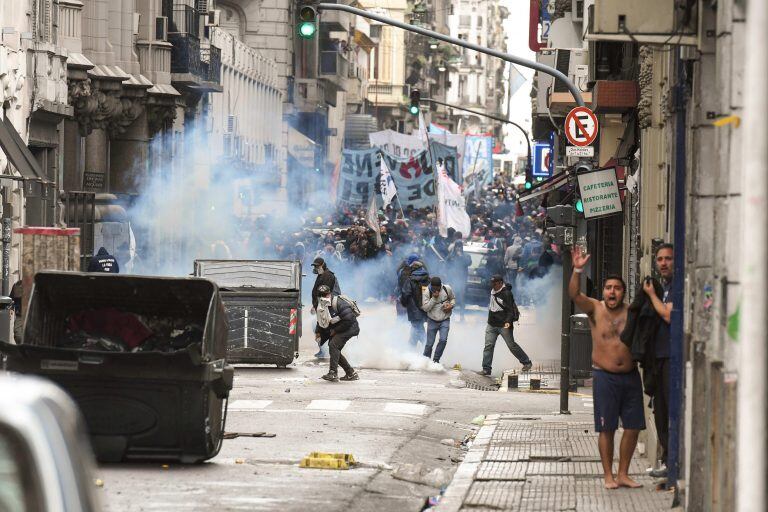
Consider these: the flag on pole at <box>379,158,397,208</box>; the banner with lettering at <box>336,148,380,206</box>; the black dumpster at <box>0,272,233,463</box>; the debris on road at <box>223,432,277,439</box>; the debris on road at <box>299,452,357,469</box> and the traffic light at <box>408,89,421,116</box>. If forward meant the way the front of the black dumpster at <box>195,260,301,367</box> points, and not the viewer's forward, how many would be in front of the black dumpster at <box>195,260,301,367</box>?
3

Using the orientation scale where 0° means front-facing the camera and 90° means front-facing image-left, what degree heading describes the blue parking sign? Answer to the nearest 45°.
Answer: approximately 0°

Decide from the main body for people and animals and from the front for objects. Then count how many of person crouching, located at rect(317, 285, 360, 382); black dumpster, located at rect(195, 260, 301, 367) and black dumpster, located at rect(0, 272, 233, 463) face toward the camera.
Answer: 2

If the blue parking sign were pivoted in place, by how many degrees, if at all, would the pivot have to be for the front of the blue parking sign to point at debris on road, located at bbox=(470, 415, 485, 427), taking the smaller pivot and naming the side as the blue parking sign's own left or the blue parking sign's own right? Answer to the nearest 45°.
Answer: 0° — it already faces it

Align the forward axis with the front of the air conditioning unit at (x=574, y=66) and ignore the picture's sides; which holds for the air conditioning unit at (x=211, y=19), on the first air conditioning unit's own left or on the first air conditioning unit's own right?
on the first air conditioning unit's own right

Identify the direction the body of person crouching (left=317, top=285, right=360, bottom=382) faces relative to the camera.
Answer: to the viewer's left

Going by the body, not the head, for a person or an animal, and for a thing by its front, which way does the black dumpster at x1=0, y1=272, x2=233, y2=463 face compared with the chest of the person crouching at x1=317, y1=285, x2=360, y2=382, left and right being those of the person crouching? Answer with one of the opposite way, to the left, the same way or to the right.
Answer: to the left

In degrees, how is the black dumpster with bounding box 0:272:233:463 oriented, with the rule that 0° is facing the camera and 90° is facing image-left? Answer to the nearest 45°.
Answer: approximately 0°
